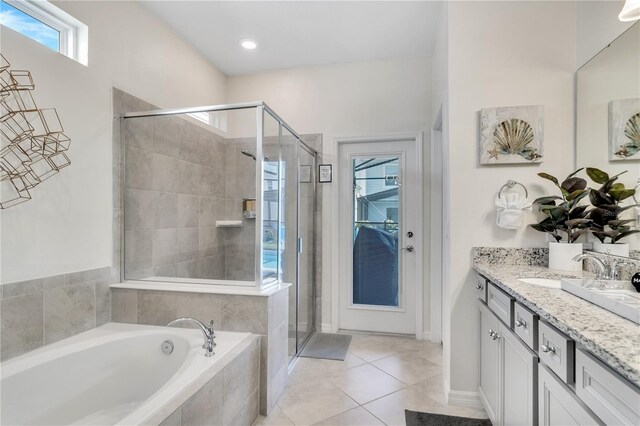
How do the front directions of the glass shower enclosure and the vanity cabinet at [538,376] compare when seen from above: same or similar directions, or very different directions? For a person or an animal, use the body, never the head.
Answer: very different directions

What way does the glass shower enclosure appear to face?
to the viewer's right

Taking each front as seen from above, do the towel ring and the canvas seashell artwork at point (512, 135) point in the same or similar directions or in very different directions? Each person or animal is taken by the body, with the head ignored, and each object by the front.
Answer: same or similar directions

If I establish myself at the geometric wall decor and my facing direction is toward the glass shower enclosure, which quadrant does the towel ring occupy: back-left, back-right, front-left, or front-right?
front-right

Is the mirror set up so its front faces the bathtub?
yes

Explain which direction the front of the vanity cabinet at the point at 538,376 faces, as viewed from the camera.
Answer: facing the viewer and to the left of the viewer

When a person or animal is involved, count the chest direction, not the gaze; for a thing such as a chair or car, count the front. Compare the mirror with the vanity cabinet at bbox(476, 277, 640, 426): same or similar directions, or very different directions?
same or similar directions
